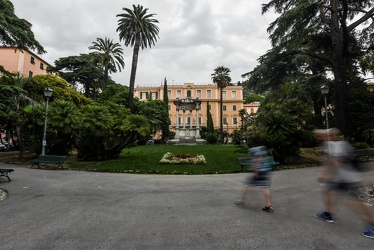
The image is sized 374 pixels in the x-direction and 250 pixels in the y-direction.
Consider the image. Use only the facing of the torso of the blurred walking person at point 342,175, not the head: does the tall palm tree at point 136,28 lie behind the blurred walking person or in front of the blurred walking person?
in front

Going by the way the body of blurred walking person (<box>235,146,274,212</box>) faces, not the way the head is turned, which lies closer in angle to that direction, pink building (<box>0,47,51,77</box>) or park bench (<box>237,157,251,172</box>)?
the pink building

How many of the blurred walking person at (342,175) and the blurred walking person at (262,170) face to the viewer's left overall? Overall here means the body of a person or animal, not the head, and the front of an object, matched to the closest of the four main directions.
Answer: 2

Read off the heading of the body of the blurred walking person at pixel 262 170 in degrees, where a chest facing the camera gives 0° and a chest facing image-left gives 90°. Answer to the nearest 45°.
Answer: approximately 90°

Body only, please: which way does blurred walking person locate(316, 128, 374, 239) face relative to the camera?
to the viewer's left

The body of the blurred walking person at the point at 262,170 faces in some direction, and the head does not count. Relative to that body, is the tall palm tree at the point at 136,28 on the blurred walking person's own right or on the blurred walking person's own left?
on the blurred walking person's own right
